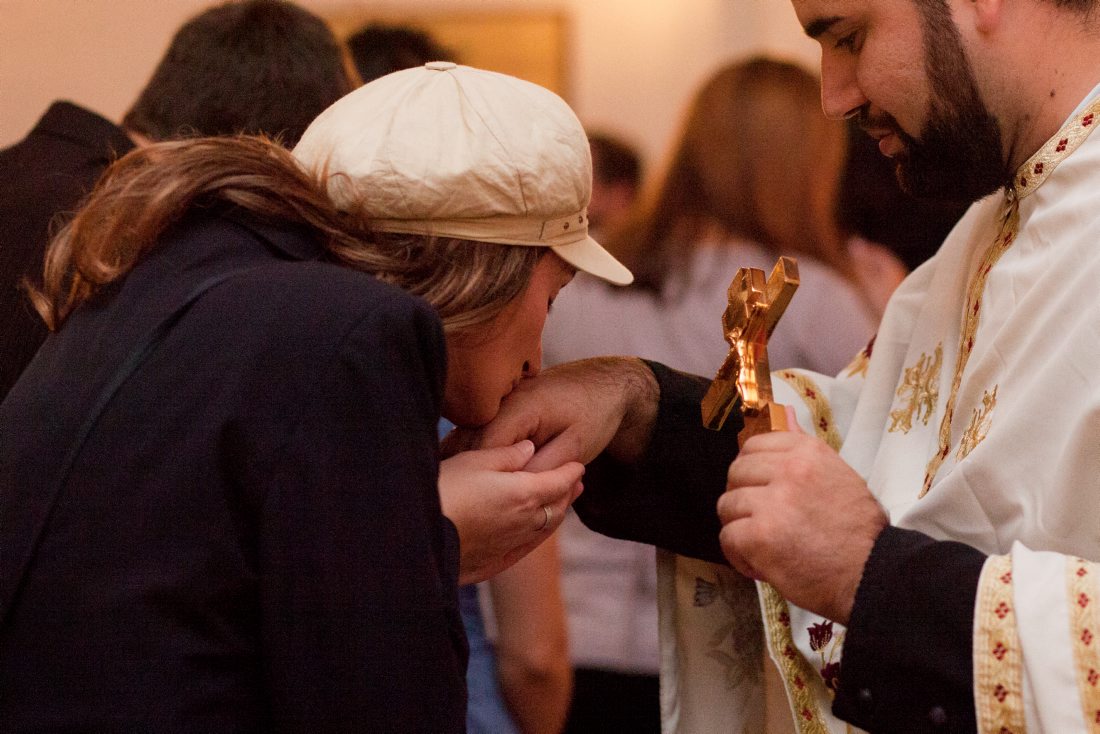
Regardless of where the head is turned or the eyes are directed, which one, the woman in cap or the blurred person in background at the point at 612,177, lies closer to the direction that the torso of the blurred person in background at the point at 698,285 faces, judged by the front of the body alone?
the blurred person in background

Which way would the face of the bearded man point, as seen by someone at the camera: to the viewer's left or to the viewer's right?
to the viewer's left

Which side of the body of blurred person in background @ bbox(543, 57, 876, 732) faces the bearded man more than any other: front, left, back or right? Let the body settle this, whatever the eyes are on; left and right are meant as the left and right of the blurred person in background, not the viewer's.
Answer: back

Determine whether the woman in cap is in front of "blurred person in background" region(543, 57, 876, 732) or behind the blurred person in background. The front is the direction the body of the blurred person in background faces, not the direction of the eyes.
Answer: behind

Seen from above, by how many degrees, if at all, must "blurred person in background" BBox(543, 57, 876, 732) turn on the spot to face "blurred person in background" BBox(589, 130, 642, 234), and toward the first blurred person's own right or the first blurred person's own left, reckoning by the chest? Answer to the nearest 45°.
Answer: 0° — they already face them

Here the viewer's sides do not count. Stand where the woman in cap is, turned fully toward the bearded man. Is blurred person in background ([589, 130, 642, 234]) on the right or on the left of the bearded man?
left

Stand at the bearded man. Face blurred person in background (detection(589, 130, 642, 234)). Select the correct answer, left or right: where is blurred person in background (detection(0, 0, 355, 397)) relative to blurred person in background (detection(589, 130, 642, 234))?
left

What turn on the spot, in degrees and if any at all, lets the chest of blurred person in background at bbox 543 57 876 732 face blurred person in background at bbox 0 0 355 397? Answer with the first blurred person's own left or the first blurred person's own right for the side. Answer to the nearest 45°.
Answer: approximately 135° to the first blurred person's own left

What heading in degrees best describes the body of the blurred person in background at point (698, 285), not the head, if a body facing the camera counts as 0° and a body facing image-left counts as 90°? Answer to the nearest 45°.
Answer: approximately 180°
